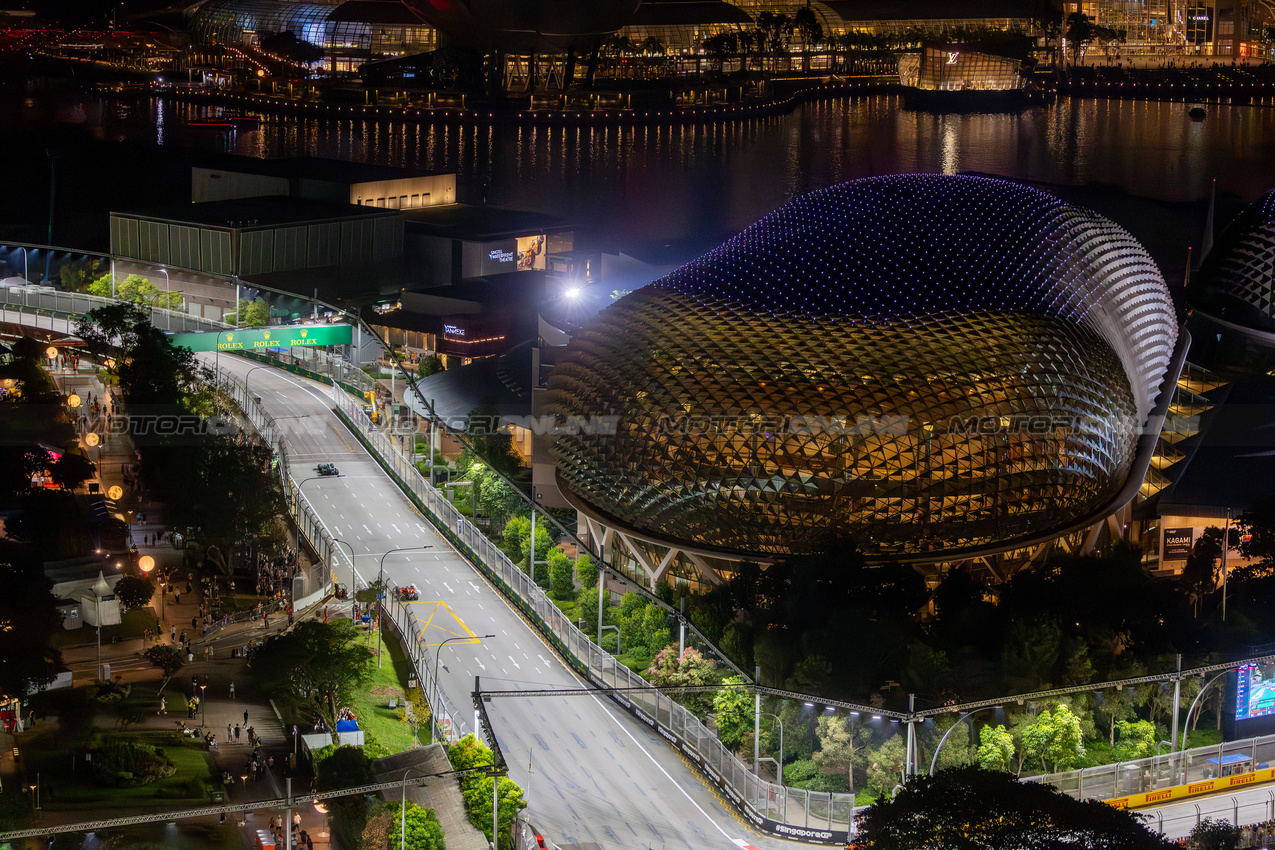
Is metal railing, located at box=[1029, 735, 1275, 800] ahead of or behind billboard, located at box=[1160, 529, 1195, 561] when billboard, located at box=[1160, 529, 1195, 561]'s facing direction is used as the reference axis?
ahead

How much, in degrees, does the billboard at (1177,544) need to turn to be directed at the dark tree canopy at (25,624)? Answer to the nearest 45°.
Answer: approximately 45° to its right

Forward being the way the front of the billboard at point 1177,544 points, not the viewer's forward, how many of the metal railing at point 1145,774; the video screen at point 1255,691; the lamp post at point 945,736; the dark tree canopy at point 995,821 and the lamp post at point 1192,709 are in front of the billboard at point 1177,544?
5

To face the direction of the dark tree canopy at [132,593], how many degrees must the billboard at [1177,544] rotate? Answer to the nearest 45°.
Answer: approximately 45° to its right

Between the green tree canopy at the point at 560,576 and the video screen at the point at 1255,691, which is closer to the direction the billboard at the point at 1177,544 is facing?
the video screen

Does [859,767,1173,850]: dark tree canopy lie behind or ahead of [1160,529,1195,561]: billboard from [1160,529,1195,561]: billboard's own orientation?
ahead

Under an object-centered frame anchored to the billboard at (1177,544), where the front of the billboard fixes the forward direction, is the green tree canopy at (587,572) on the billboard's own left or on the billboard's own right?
on the billboard's own right

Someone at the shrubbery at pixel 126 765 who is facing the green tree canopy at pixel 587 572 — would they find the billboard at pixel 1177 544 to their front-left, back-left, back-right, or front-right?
front-right

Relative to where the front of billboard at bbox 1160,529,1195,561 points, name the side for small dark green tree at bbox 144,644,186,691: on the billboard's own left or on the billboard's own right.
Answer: on the billboard's own right

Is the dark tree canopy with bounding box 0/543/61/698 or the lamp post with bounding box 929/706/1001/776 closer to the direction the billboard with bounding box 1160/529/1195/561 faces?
the lamp post

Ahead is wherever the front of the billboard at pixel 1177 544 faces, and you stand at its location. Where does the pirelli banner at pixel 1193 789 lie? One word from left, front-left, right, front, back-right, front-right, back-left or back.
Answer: front

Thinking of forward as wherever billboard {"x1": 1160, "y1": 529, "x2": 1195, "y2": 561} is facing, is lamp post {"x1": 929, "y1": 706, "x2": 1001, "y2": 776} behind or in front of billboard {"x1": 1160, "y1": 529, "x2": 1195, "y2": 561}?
in front

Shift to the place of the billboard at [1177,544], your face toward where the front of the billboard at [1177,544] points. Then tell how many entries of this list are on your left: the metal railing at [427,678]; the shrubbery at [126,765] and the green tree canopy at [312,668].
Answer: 0

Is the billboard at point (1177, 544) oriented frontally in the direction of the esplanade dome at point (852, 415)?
no

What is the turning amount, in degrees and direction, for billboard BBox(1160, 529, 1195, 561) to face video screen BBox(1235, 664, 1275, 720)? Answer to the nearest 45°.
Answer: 0° — it already faces it

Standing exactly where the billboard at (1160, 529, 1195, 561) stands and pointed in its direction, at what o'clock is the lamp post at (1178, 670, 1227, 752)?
The lamp post is roughly at 12 o'clock from the billboard.

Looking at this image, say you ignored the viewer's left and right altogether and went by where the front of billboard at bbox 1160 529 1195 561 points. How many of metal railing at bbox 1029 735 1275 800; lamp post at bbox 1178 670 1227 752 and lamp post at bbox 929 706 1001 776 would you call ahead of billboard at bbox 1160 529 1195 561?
3
